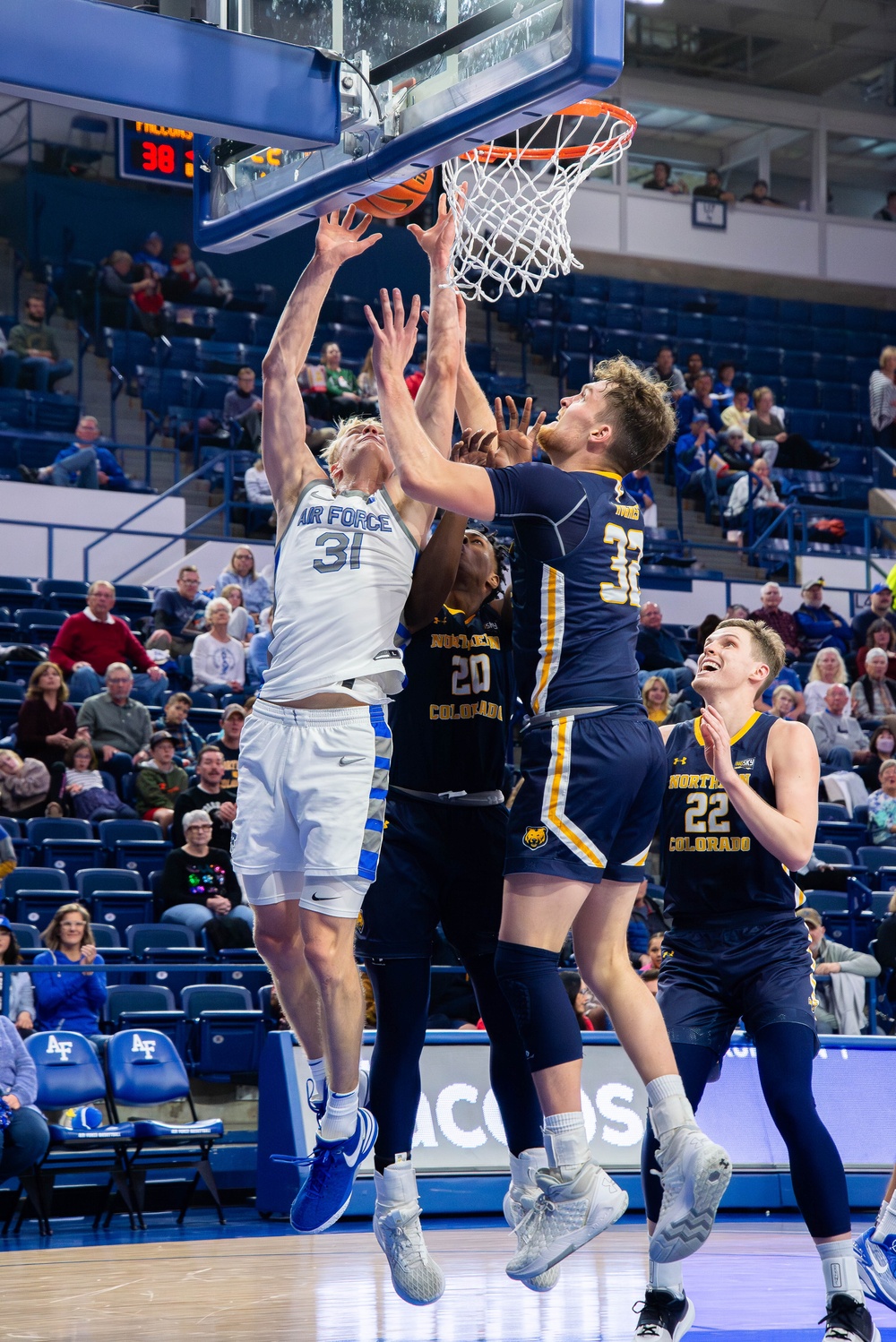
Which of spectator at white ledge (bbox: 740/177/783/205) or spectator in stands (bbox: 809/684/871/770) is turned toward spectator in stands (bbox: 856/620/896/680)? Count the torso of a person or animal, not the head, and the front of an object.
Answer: spectator at white ledge (bbox: 740/177/783/205)

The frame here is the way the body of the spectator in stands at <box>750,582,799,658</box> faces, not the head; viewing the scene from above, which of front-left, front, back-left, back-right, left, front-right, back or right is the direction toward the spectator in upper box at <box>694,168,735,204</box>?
back

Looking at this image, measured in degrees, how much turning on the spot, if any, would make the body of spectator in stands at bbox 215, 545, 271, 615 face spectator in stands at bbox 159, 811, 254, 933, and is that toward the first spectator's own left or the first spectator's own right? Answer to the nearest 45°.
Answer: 0° — they already face them

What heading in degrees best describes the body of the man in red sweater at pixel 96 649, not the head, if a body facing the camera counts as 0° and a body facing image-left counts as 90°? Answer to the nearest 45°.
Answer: approximately 0°

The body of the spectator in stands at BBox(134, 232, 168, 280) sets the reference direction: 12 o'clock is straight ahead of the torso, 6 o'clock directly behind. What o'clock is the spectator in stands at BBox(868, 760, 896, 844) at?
the spectator in stands at BBox(868, 760, 896, 844) is roughly at 11 o'clock from the spectator in stands at BBox(134, 232, 168, 280).

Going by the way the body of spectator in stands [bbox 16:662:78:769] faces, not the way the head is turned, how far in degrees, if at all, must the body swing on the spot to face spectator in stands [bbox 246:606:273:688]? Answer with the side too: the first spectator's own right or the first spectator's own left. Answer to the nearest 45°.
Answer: approximately 90° to the first spectator's own left

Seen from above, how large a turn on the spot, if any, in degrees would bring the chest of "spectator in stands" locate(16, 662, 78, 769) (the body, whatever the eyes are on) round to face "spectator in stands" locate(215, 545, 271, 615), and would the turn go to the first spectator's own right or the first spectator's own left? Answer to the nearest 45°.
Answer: approximately 90° to the first spectator's own left

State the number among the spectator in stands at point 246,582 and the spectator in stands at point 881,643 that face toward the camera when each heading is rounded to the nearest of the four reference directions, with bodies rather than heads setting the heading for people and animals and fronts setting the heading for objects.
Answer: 2

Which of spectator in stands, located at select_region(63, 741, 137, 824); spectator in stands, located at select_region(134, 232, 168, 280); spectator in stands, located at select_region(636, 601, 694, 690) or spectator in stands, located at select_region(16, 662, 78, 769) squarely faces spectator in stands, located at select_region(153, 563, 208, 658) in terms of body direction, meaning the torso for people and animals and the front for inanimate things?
spectator in stands, located at select_region(134, 232, 168, 280)
